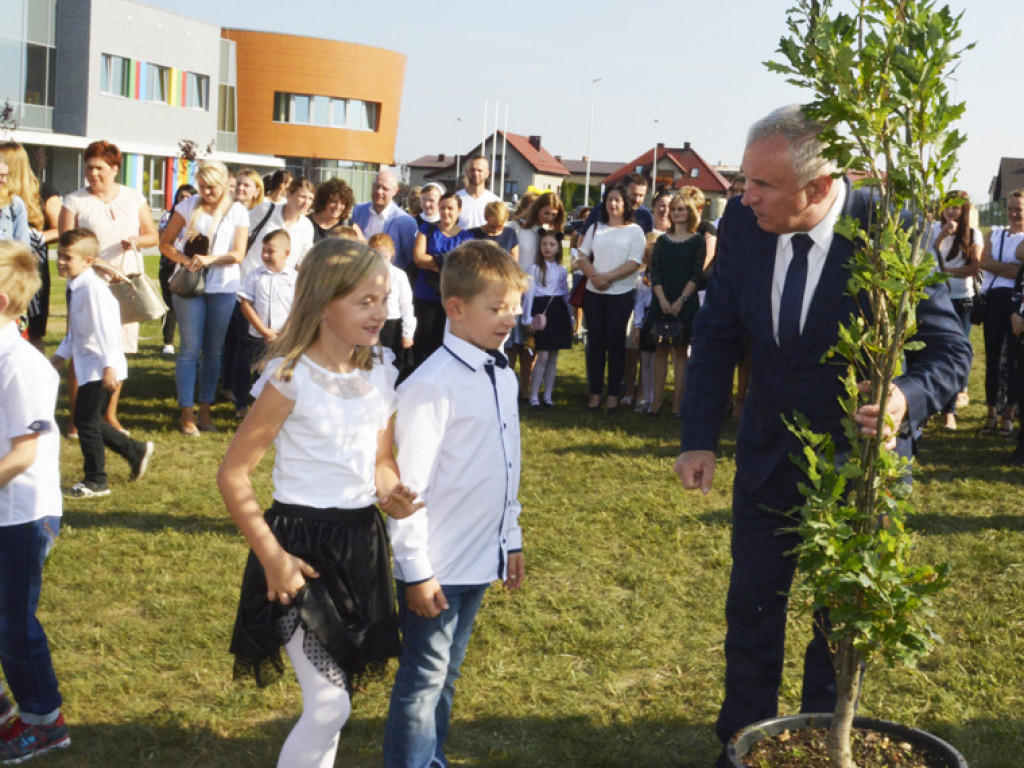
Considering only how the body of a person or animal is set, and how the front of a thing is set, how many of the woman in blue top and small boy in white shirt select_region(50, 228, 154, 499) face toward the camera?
1

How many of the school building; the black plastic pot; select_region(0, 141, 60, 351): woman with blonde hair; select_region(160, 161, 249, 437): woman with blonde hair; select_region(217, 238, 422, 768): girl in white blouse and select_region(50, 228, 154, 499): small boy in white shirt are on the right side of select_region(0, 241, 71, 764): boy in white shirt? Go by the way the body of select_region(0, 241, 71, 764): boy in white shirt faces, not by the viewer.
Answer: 4

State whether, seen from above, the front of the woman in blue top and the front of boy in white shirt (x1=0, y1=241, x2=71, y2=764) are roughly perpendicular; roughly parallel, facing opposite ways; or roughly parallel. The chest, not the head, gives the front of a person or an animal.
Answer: roughly perpendicular

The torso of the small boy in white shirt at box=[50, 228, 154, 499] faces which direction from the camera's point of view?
to the viewer's left

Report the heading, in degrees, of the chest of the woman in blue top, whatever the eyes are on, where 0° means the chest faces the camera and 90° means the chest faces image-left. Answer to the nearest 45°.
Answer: approximately 0°

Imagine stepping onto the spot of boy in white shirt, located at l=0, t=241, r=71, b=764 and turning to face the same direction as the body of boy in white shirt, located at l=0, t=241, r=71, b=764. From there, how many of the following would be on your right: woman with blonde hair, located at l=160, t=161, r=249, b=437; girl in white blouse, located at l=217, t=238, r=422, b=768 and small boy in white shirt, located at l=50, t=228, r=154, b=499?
2
